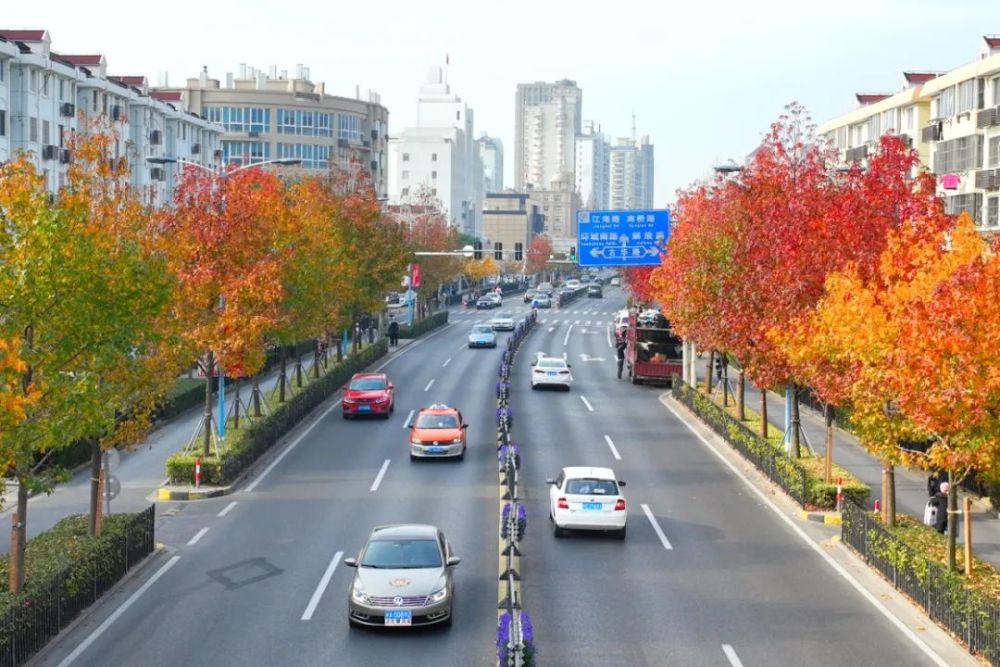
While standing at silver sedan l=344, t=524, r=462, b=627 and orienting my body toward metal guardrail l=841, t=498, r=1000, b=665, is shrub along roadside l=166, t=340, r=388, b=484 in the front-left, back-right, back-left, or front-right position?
back-left

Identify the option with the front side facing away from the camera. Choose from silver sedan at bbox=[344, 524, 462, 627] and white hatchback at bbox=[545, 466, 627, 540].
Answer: the white hatchback

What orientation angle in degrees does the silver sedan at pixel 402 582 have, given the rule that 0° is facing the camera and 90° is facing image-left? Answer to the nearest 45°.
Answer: approximately 0°

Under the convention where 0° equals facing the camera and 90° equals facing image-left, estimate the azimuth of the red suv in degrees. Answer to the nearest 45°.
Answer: approximately 0°

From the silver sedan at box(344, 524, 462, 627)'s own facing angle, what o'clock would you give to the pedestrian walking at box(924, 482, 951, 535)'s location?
The pedestrian walking is roughly at 8 o'clock from the silver sedan.

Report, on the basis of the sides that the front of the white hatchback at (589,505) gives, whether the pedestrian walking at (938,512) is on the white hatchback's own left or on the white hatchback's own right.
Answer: on the white hatchback's own right

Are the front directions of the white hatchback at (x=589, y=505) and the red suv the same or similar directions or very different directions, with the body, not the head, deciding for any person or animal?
very different directions

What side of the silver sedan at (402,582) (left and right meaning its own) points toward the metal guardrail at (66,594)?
right

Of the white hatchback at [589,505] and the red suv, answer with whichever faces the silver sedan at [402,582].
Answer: the red suv

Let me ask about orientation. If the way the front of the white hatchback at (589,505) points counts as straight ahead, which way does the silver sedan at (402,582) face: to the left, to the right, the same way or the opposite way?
the opposite way

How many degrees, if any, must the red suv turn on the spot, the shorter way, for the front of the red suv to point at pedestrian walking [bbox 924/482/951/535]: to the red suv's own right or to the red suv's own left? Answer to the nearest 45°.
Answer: approximately 45° to the red suv's own left

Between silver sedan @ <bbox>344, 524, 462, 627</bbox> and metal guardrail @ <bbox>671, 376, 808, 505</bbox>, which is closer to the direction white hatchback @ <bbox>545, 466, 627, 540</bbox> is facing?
the metal guardrail

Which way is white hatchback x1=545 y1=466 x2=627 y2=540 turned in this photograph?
away from the camera
